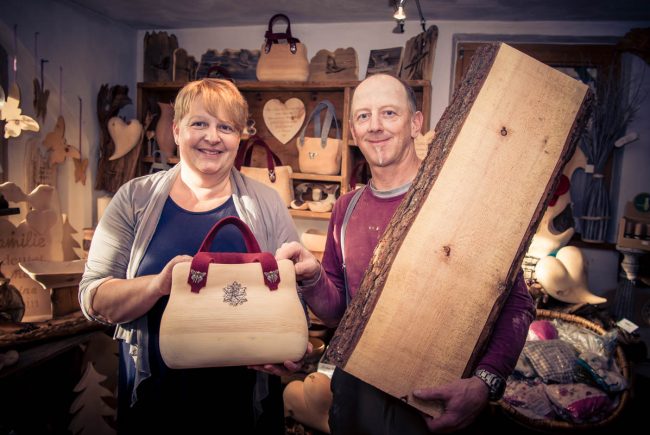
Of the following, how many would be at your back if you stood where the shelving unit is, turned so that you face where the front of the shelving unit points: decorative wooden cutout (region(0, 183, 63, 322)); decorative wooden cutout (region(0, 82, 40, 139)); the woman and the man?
0

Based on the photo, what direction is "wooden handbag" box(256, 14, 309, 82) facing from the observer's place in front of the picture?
facing the viewer

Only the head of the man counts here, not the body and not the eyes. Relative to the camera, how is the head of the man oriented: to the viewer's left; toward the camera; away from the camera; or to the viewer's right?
toward the camera

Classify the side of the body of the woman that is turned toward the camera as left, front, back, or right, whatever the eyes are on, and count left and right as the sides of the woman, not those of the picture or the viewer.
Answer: front

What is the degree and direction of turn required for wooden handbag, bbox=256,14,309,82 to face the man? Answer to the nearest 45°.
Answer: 0° — it already faces them

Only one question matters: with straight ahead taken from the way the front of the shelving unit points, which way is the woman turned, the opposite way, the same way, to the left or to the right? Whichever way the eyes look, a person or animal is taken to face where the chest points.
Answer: the same way

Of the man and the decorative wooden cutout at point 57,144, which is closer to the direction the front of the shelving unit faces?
the man

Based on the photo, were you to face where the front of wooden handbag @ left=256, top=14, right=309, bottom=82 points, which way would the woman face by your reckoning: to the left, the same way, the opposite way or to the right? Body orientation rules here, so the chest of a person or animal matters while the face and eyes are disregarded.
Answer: the same way

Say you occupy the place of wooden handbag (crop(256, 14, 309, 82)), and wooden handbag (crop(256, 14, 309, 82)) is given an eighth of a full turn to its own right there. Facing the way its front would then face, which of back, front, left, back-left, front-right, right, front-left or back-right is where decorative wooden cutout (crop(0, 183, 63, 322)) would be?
front

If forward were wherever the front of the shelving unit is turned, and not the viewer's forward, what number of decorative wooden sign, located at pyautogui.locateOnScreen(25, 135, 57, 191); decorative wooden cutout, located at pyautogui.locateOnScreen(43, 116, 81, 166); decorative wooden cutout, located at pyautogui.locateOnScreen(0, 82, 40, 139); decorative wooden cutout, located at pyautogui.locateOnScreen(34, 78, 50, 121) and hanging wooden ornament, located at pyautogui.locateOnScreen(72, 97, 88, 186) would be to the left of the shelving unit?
0

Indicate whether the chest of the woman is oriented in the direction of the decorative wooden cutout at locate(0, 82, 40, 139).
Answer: no

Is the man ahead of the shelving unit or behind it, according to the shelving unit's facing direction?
ahead

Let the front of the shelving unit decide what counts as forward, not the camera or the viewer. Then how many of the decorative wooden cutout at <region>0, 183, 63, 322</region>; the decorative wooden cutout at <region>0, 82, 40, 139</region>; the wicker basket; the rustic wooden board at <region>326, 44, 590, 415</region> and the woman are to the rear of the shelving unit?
0

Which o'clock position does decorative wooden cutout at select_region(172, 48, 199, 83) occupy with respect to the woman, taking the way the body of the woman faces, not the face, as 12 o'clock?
The decorative wooden cutout is roughly at 6 o'clock from the woman.

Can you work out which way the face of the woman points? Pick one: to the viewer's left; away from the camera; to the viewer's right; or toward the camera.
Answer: toward the camera

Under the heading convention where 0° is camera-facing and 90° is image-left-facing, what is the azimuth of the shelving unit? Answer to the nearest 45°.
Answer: approximately 0°

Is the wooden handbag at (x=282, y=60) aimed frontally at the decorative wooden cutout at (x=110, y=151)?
no

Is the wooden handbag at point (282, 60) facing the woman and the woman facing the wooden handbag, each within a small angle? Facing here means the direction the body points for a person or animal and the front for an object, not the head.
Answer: no

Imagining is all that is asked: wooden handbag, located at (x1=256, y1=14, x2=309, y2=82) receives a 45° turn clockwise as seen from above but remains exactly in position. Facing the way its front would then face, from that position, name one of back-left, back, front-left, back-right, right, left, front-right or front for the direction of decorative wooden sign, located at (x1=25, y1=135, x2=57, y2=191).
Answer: front-right

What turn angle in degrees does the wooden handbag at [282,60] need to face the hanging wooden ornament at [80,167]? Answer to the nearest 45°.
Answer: approximately 90° to its right
